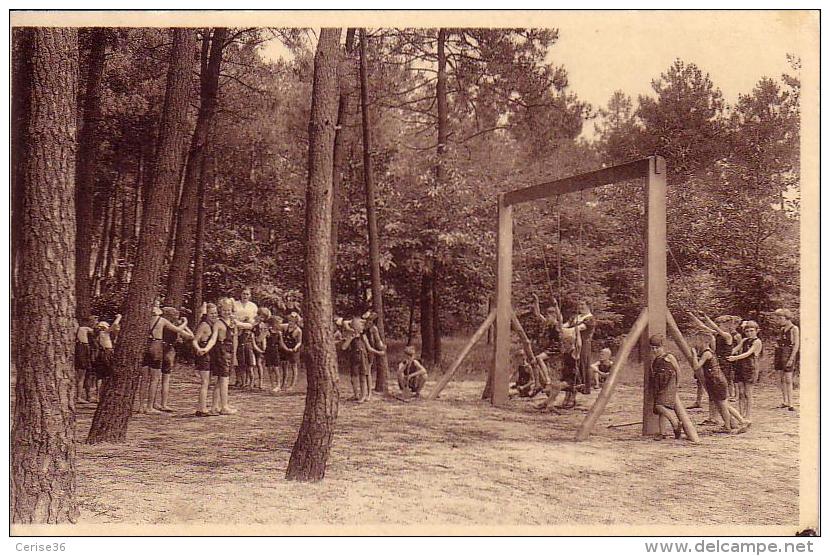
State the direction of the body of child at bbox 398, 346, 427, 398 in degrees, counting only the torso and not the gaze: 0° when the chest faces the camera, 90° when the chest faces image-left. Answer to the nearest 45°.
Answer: approximately 0°

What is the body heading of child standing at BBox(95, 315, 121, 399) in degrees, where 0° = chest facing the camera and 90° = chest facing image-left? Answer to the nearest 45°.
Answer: approximately 270°

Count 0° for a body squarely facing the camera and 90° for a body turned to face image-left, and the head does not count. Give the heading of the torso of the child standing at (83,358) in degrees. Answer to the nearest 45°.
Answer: approximately 270°

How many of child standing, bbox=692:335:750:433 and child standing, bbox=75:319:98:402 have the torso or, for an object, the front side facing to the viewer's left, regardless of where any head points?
1

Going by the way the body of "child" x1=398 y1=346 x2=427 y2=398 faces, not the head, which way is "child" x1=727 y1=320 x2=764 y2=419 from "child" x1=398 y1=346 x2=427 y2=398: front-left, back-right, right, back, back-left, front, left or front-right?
front-left

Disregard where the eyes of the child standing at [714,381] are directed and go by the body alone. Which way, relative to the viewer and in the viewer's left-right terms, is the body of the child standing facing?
facing to the left of the viewer

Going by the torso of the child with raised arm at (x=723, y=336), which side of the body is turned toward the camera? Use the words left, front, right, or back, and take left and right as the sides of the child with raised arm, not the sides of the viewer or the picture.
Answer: left
